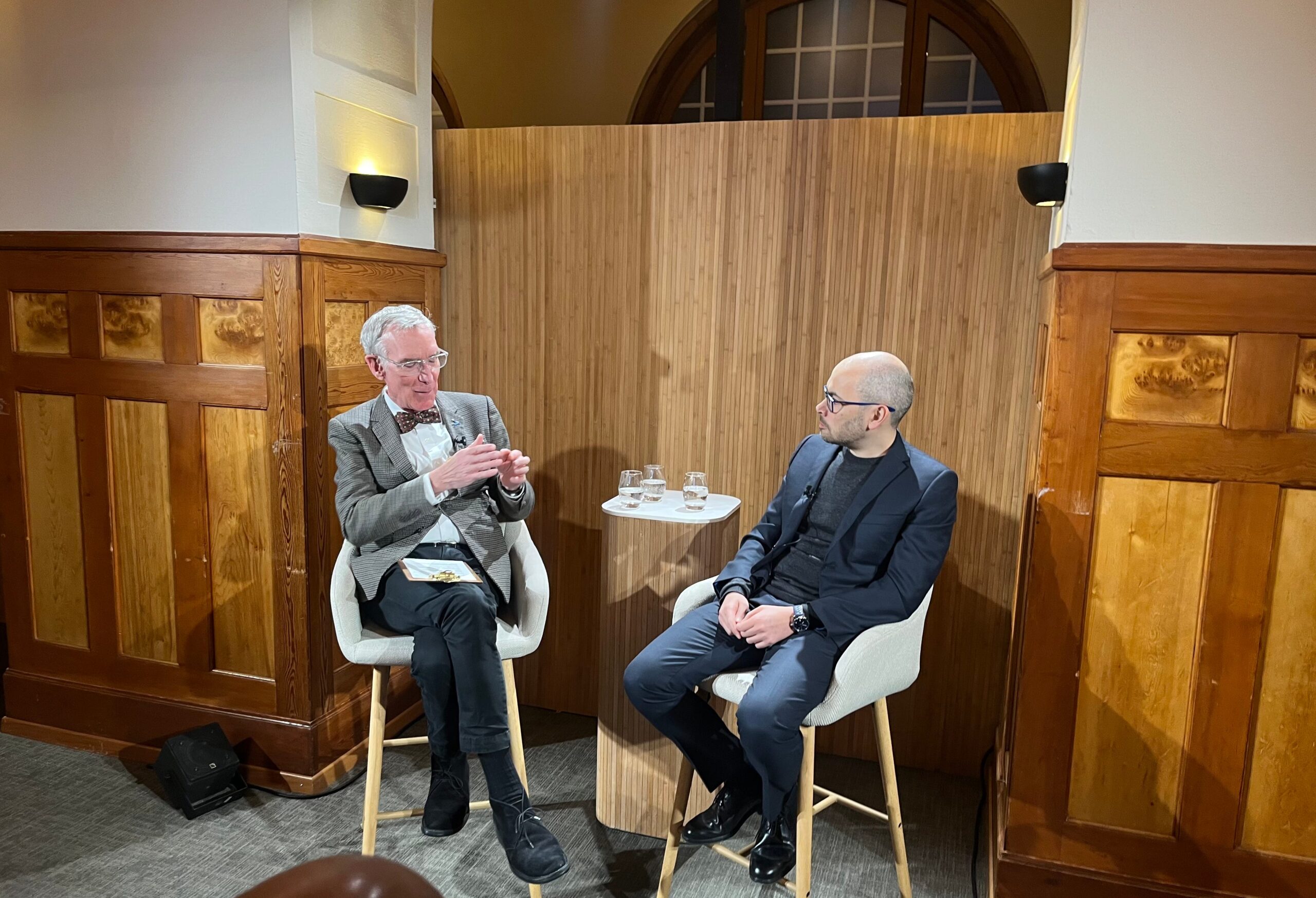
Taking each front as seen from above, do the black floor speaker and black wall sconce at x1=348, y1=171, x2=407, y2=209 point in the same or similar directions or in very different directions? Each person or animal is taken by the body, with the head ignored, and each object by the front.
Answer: same or similar directions

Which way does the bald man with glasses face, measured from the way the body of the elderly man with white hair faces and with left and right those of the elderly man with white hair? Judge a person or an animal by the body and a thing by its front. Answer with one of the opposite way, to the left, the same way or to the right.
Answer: to the right

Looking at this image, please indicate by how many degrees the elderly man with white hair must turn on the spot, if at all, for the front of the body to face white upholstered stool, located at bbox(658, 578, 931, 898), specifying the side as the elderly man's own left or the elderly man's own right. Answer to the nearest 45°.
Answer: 0° — they already face it

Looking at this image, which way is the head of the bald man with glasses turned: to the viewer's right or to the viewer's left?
to the viewer's left

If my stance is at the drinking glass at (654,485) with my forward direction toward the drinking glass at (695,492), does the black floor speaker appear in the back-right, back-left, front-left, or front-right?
back-right

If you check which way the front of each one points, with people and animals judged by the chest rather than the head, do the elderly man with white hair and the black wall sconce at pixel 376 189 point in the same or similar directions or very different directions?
same or similar directions

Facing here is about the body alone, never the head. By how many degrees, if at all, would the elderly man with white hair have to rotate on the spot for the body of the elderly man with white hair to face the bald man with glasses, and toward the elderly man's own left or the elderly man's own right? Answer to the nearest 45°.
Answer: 0° — they already face them

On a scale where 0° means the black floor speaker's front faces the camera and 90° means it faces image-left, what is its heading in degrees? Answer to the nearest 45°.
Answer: approximately 315°

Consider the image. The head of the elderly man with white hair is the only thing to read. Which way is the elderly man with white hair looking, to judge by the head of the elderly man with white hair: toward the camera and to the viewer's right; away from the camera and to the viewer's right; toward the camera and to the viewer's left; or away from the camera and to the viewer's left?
toward the camera and to the viewer's right

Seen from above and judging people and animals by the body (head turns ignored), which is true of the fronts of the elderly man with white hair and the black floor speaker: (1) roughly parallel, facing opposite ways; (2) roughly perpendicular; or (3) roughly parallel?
roughly parallel

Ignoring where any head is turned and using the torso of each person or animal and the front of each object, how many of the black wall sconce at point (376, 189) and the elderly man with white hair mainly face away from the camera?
0

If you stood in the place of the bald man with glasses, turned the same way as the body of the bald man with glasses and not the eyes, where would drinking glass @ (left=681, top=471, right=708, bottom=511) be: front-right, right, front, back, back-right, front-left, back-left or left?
right

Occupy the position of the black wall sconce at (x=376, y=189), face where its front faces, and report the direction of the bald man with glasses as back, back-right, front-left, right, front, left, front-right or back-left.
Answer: front

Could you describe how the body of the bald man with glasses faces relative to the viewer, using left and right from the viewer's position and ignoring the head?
facing the viewer and to the left of the viewer
